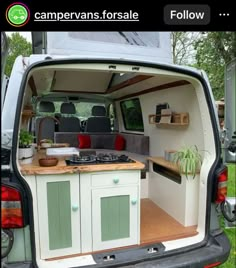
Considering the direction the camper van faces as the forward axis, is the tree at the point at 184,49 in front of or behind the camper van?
in front

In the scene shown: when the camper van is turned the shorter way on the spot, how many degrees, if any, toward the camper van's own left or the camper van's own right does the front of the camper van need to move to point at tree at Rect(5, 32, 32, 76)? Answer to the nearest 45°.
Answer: approximately 45° to the camper van's own left

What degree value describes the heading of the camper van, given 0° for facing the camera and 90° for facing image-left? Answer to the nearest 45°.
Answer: approximately 180°

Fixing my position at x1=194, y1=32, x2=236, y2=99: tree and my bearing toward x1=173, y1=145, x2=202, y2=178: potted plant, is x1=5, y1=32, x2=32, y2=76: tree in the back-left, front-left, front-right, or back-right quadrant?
front-right

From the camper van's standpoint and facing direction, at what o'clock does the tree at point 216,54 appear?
The tree is roughly at 1 o'clock from the camper van.

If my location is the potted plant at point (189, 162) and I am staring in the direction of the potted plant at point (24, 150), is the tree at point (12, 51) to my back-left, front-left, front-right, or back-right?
front-right
